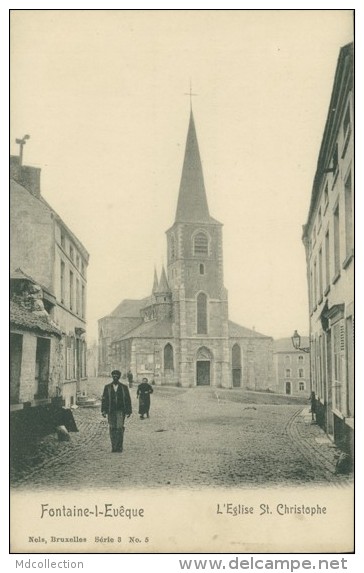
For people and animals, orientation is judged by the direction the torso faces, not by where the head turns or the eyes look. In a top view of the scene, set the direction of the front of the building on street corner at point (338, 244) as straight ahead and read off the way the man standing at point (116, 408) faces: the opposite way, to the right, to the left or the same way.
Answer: to the left

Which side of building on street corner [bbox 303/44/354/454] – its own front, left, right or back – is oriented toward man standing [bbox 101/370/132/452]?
front

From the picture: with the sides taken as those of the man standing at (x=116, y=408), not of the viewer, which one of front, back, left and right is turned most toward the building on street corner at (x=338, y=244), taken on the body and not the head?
left

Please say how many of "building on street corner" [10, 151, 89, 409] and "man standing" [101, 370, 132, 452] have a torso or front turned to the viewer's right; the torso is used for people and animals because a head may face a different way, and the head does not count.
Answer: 1

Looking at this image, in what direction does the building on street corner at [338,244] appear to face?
to the viewer's left

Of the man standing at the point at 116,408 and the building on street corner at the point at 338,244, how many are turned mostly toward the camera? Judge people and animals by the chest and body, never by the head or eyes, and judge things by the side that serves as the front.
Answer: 1

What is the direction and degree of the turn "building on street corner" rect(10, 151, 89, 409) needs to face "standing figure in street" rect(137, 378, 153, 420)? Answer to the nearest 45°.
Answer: approximately 45° to its left

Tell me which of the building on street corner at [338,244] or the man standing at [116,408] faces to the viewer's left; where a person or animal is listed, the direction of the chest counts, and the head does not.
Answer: the building on street corner

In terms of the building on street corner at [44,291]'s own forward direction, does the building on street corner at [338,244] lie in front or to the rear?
in front

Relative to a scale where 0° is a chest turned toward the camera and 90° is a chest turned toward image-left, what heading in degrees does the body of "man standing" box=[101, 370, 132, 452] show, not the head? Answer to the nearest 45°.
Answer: approximately 0°

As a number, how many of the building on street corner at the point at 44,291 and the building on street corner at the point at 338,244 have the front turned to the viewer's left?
1

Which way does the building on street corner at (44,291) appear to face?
to the viewer's right
